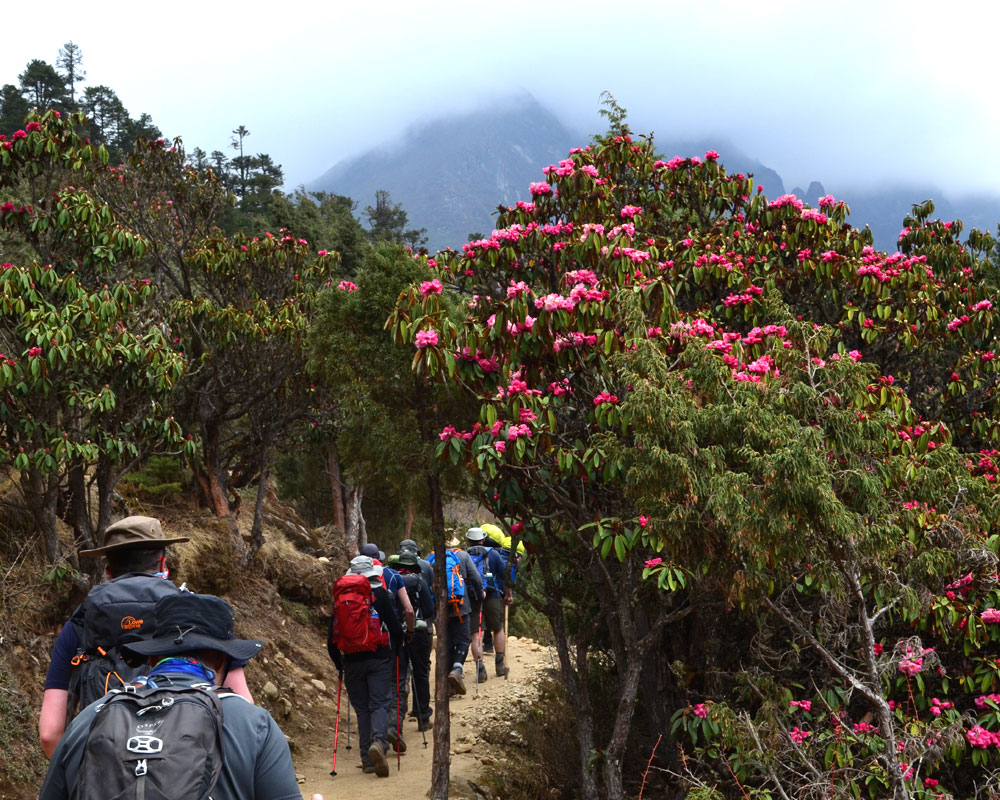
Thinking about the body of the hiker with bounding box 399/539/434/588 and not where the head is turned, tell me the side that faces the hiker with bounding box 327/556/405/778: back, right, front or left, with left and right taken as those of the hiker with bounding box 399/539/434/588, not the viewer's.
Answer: back

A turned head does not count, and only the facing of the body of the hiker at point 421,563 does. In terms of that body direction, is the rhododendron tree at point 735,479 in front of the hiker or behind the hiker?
behind

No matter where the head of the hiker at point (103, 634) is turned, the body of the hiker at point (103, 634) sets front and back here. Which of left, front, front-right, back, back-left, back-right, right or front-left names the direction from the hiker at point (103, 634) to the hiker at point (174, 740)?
back

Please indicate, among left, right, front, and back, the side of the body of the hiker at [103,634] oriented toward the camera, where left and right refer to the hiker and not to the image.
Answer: back

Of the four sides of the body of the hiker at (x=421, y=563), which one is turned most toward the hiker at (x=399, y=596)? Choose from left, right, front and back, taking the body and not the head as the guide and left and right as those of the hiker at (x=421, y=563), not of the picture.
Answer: back

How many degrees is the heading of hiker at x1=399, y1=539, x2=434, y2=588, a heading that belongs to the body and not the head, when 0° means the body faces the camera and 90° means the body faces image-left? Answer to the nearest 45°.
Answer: approximately 180°

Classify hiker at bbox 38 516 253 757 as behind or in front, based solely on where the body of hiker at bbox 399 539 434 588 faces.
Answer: behind

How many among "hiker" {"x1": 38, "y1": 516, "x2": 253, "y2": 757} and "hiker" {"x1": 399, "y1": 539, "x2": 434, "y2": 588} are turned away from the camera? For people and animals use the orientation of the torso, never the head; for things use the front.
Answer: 2
